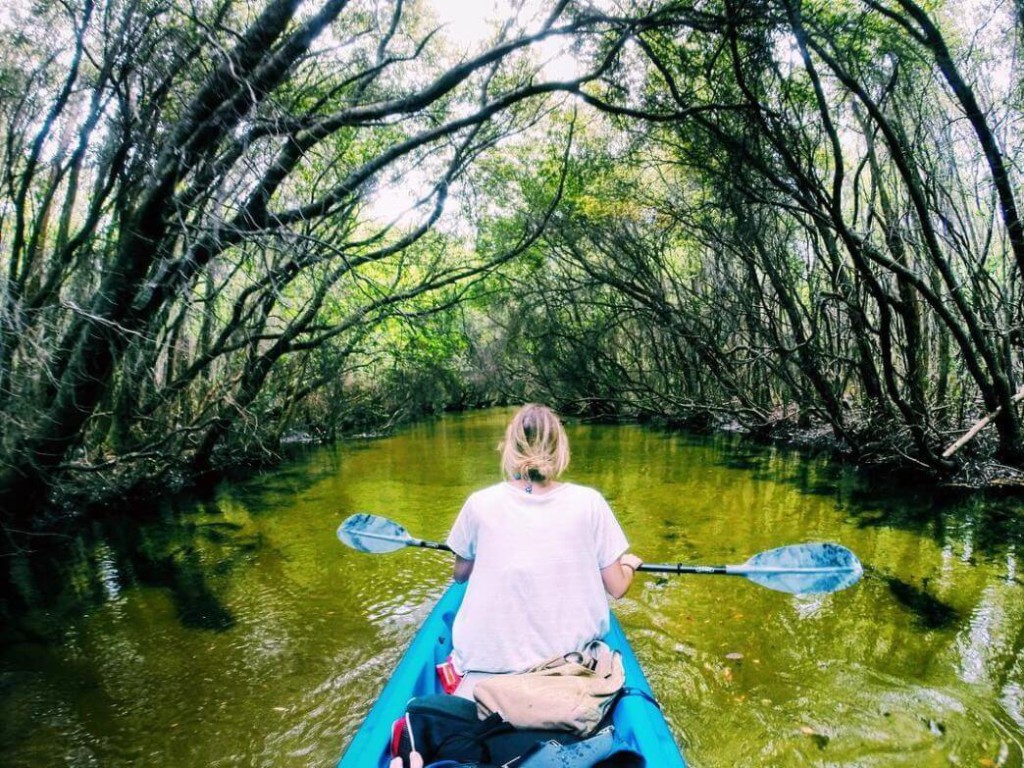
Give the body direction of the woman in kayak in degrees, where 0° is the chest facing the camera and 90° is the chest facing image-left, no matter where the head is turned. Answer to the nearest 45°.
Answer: approximately 180°

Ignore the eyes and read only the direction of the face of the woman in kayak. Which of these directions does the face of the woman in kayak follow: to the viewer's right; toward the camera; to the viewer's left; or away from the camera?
away from the camera

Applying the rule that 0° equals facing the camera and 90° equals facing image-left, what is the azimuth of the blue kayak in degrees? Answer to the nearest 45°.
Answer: approximately 180°
